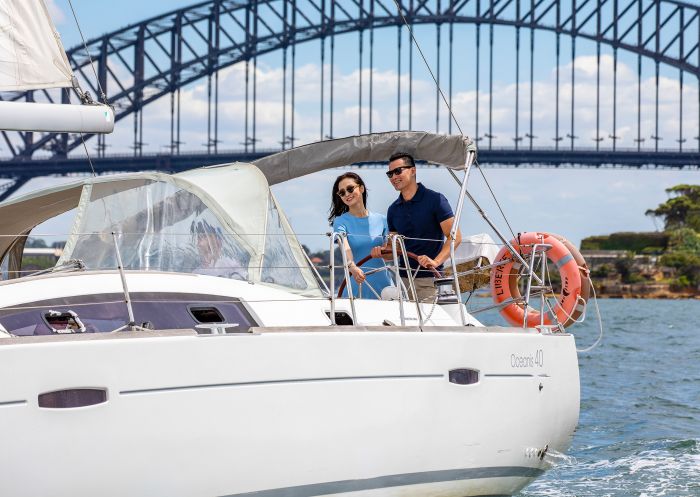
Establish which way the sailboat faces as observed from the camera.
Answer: facing to the left of the viewer

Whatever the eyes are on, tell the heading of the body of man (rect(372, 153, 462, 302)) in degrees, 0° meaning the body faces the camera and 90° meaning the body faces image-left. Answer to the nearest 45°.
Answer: approximately 45°

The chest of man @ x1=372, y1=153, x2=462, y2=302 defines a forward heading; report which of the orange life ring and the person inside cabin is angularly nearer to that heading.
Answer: the person inside cabin
